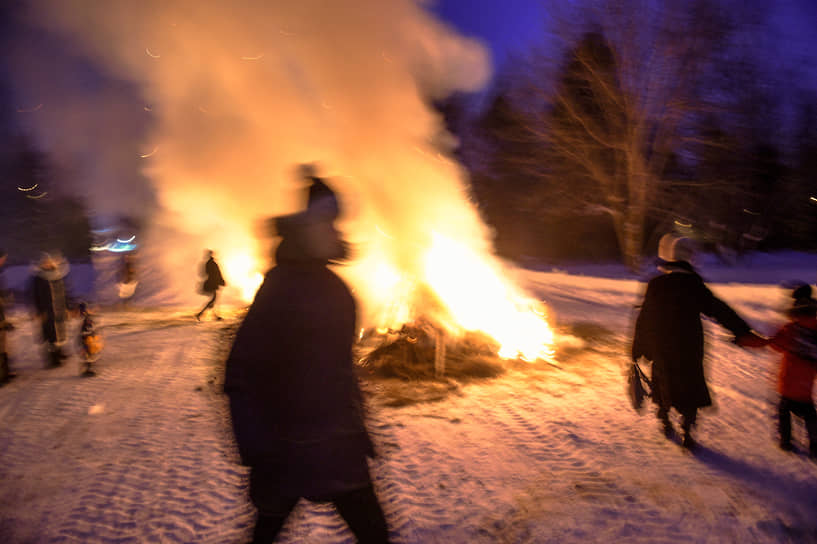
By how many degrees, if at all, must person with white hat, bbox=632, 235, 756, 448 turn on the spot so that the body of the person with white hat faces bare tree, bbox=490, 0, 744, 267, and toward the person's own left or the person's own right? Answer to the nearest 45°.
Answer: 0° — they already face it

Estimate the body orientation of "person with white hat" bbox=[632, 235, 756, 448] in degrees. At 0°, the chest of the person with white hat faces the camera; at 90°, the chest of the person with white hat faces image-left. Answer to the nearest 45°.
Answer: approximately 180°

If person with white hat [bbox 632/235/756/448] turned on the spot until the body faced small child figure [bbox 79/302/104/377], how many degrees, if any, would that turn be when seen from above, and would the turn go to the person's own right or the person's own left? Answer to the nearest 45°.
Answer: approximately 90° to the person's own left

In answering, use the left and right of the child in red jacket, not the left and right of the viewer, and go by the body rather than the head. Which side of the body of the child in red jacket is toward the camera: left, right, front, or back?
back

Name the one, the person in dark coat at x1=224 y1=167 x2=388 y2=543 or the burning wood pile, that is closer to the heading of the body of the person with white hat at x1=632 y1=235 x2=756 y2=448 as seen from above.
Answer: the burning wood pile
